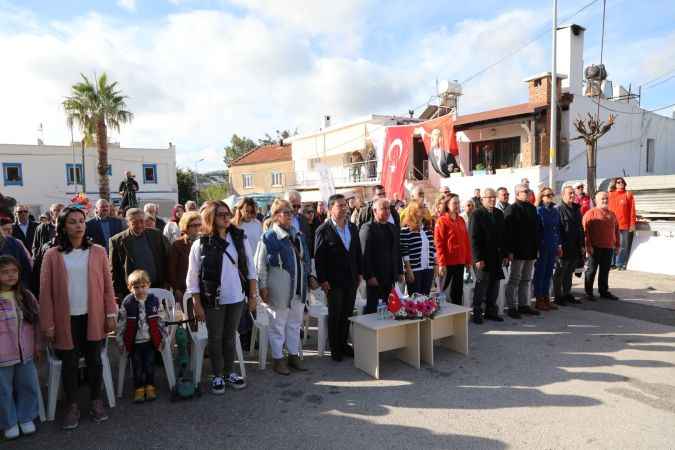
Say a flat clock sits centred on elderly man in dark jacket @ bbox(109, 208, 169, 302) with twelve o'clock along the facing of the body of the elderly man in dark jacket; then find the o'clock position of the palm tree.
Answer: The palm tree is roughly at 6 o'clock from the elderly man in dark jacket.

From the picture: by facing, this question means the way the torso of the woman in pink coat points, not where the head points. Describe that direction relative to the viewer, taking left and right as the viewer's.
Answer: facing the viewer

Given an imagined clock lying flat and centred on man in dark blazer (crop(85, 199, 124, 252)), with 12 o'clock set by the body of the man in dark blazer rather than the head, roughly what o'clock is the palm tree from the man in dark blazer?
The palm tree is roughly at 6 o'clock from the man in dark blazer.

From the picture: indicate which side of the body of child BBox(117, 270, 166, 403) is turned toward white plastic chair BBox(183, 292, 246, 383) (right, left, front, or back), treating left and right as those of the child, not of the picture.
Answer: left

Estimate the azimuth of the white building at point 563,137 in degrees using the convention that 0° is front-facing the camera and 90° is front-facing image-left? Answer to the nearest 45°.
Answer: approximately 45°

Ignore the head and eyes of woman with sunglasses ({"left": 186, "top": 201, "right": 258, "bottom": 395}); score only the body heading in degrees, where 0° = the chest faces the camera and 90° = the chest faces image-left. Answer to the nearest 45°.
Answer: approximately 315°

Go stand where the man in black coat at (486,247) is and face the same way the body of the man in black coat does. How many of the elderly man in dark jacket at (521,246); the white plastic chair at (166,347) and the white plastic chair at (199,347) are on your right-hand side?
2

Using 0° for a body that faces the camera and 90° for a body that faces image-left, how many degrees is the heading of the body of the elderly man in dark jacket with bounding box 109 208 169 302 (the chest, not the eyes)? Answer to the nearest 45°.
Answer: approximately 0°

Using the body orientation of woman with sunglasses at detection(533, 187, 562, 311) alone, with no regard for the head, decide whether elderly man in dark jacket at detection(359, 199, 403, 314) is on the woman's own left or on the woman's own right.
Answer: on the woman's own right

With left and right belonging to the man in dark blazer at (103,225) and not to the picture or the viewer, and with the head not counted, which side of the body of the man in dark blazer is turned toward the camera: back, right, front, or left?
front

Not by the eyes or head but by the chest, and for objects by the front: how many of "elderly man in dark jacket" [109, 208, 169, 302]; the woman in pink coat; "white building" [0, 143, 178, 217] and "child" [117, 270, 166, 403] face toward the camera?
4

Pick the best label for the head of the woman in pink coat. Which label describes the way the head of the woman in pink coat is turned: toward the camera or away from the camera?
toward the camera

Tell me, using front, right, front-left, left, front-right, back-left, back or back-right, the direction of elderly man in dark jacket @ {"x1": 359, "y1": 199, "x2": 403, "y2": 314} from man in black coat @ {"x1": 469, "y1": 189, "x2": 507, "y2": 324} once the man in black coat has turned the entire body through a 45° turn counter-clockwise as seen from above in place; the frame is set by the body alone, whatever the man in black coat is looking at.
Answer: back-right

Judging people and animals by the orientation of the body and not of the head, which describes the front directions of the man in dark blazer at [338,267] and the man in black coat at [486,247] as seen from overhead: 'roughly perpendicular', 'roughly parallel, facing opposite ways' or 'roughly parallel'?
roughly parallel
